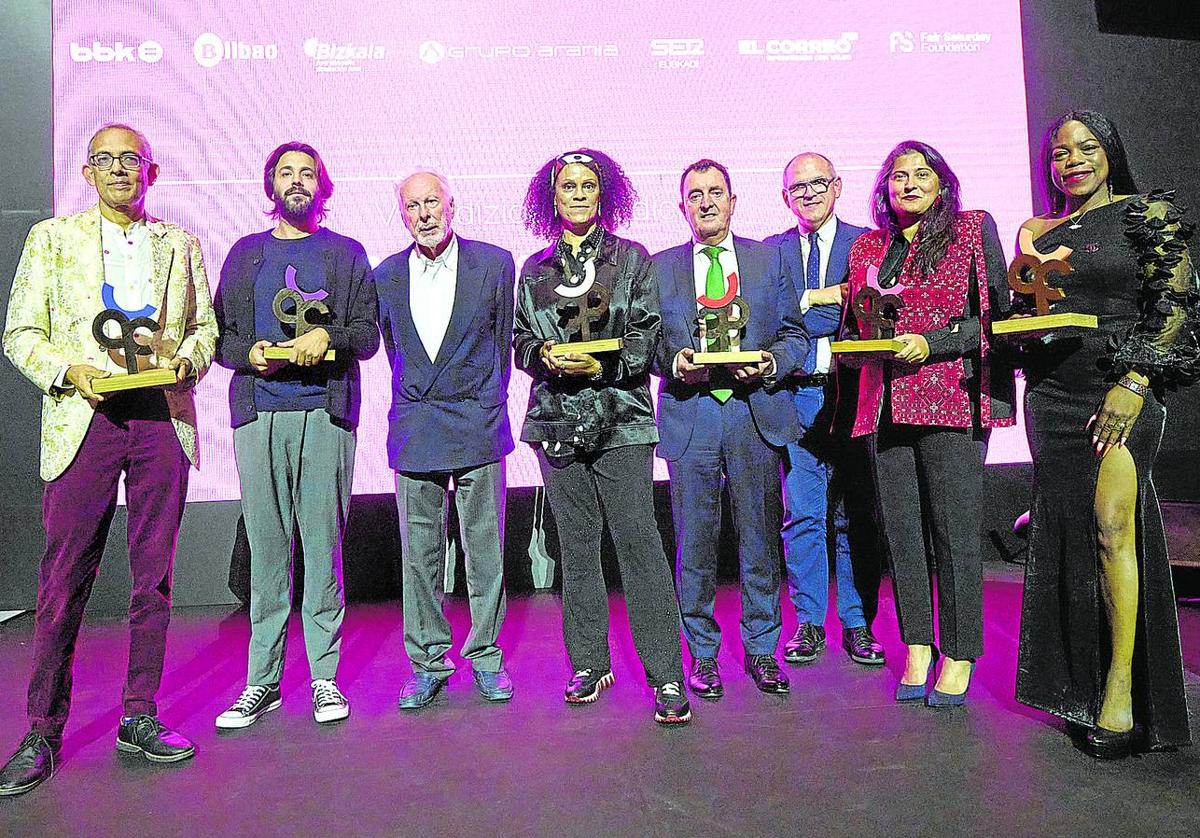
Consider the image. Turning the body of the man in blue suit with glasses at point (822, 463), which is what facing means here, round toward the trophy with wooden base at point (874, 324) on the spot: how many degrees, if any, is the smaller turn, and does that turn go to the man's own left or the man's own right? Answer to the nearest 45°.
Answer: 0° — they already face it

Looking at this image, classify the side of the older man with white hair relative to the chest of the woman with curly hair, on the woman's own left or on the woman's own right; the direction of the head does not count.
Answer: on the woman's own right

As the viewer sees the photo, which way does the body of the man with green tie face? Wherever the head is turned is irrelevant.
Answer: toward the camera

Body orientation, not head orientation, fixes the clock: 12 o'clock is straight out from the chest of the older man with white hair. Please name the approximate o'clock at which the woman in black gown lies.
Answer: The woman in black gown is roughly at 10 o'clock from the older man with white hair.

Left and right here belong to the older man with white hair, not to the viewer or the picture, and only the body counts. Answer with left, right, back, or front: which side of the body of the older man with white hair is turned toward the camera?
front

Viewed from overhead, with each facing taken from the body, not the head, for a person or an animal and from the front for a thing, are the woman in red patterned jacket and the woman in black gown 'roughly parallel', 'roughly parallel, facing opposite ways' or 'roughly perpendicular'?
roughly parallel

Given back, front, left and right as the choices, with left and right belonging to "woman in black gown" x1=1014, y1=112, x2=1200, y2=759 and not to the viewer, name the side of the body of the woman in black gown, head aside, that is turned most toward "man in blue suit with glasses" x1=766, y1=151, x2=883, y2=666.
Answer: right

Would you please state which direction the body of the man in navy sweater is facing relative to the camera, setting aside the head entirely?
toward the camera

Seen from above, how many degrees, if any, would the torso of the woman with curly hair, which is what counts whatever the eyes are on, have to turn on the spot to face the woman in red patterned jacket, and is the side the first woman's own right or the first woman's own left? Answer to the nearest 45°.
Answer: approximately 90° to the first woman's own left

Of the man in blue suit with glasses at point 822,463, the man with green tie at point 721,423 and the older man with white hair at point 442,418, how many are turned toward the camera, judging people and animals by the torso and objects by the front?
3
